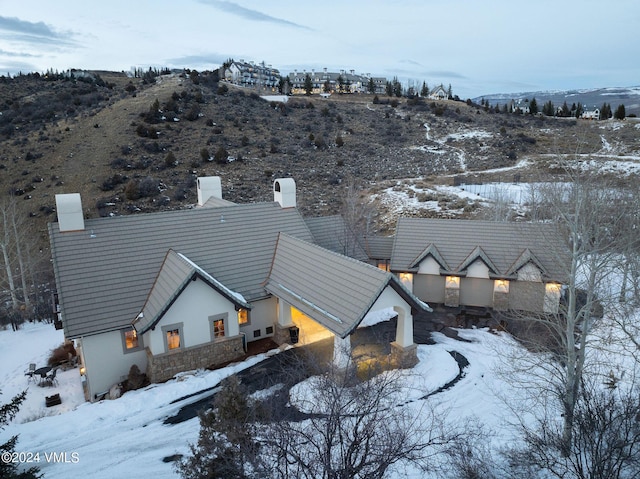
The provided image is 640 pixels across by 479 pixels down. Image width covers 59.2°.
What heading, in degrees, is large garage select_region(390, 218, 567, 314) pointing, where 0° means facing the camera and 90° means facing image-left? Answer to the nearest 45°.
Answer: approximately 0°

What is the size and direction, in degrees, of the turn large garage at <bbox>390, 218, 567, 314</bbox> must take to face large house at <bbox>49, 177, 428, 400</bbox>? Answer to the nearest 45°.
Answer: approximately 45° to its right

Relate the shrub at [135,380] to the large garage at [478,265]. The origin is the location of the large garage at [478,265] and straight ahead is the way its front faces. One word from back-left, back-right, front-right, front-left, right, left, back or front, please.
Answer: front-right

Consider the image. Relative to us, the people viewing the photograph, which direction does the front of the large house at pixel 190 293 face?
facing the viewer and to the right of the viewer

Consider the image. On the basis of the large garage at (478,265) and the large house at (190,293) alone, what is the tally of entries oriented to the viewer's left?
0

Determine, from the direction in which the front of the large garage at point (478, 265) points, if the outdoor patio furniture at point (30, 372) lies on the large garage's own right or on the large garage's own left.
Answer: on the large garage's own right

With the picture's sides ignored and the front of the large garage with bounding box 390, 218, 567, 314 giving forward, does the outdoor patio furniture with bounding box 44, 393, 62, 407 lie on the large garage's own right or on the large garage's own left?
on the large garage's own right

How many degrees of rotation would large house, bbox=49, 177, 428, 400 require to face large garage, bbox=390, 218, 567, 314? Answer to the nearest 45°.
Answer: approximately 45° to its left

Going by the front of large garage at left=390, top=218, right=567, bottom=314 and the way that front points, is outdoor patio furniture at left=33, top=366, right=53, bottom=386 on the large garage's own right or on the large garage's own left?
on the large garage's own right
